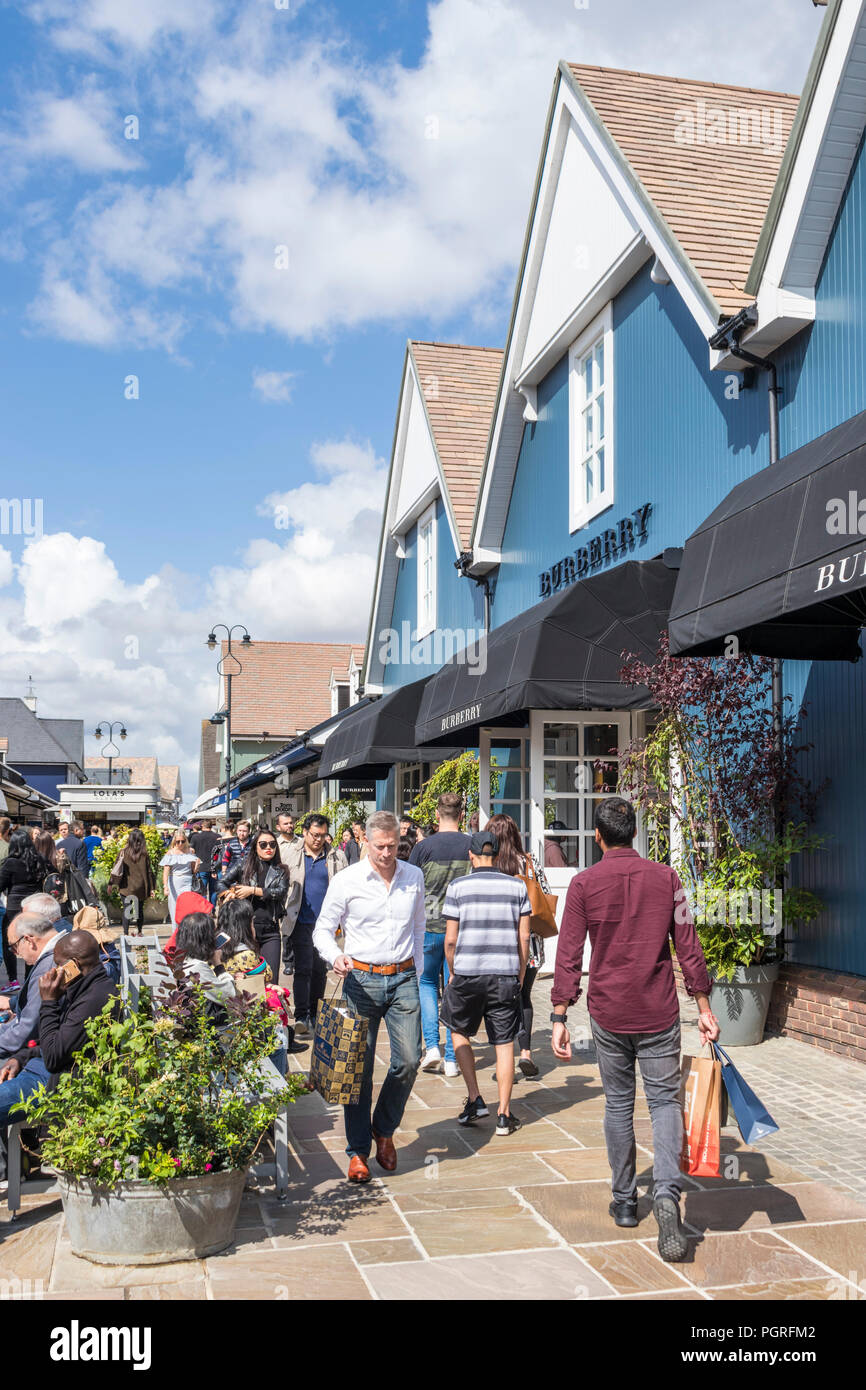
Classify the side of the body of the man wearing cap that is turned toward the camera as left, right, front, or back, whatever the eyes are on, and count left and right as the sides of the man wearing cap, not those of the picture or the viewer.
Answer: back

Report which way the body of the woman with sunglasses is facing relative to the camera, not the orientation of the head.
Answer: toward the camera

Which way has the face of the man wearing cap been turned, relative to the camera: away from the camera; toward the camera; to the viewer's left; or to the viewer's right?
away from the camera

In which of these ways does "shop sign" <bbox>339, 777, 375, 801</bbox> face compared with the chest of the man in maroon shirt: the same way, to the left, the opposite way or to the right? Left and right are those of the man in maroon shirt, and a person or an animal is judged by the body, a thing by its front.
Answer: the opposite way

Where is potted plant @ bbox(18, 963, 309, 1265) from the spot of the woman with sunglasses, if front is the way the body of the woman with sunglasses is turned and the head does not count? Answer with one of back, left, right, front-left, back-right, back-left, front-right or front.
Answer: front

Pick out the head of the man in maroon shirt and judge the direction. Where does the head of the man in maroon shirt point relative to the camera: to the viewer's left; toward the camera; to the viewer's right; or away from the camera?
away from the camera

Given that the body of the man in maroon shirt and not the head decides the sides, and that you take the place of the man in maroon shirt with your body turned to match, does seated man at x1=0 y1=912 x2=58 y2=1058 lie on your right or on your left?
on your left

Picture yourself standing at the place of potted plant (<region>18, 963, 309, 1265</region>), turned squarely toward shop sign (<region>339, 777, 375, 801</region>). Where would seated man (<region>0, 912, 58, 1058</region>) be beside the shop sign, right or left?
left
